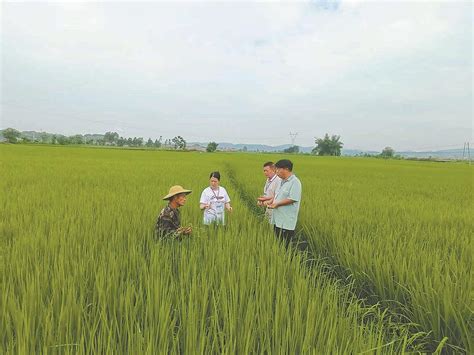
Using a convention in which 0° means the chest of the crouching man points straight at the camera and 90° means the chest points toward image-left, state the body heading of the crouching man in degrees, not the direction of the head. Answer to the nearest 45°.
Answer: approximately 270°

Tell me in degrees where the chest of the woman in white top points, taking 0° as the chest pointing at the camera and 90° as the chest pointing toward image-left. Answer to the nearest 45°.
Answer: approximately 0°

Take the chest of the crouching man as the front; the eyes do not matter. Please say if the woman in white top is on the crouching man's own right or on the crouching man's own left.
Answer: on the crouching man's own left

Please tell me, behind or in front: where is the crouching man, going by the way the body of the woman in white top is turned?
in front

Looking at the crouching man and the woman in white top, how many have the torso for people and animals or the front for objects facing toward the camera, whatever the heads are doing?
1

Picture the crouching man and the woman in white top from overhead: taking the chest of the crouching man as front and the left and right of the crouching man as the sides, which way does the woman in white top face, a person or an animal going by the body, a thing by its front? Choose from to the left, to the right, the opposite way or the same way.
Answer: to the right
